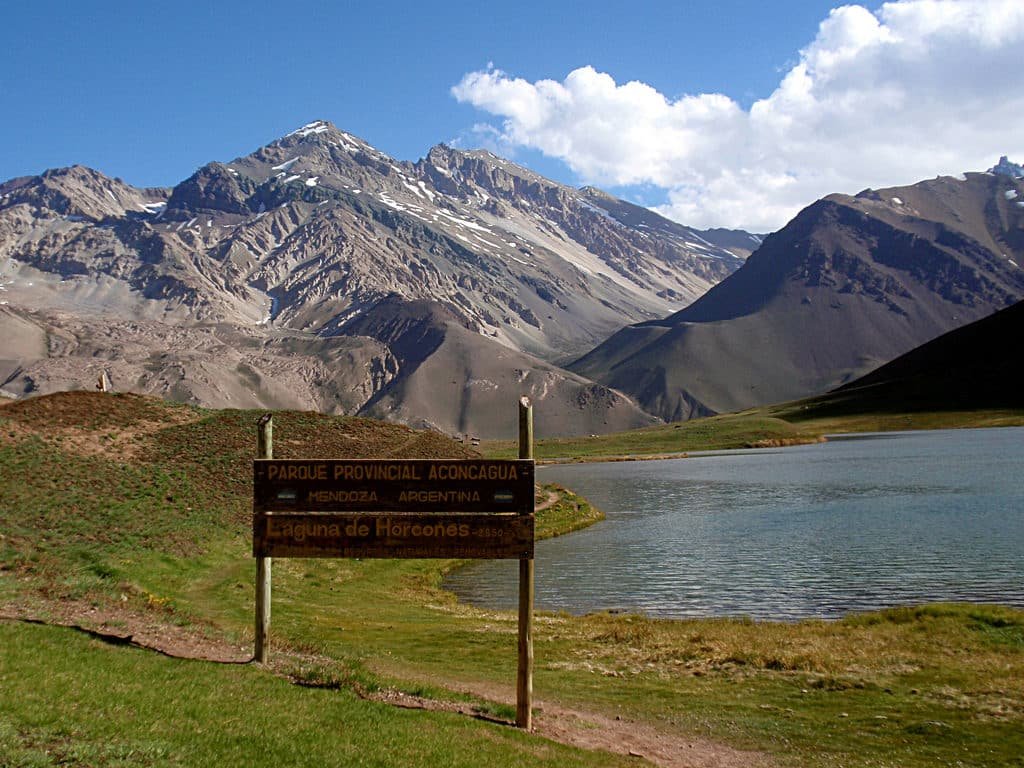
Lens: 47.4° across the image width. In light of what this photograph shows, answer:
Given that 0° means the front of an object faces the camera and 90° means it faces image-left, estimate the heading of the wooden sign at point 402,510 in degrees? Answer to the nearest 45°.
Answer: approximately 0°
